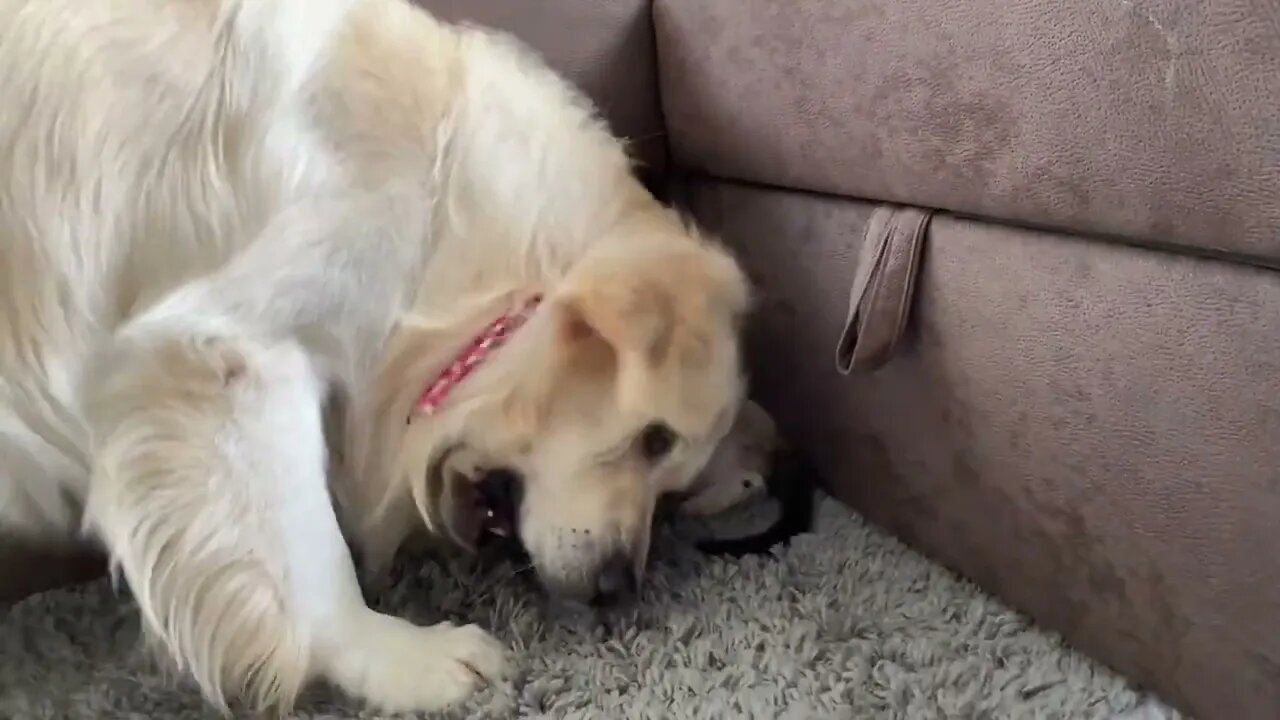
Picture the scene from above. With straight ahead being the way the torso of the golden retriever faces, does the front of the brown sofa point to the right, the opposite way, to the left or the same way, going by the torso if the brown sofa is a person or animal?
the opposite way

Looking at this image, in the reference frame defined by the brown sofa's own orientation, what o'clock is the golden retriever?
The golden retriever is roughly at 1 o'clock from the brown sofa.

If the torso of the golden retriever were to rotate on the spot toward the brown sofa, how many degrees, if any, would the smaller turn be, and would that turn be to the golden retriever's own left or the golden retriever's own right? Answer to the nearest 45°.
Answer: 0° — it already faces it

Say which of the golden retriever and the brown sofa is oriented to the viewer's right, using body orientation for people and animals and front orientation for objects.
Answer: the golden retriever

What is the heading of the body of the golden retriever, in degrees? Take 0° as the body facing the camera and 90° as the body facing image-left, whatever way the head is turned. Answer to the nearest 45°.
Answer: approximately 270°

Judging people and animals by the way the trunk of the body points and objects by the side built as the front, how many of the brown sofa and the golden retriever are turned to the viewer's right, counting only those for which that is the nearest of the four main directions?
1

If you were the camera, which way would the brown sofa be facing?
facing the viewer and to the left of the viewer
